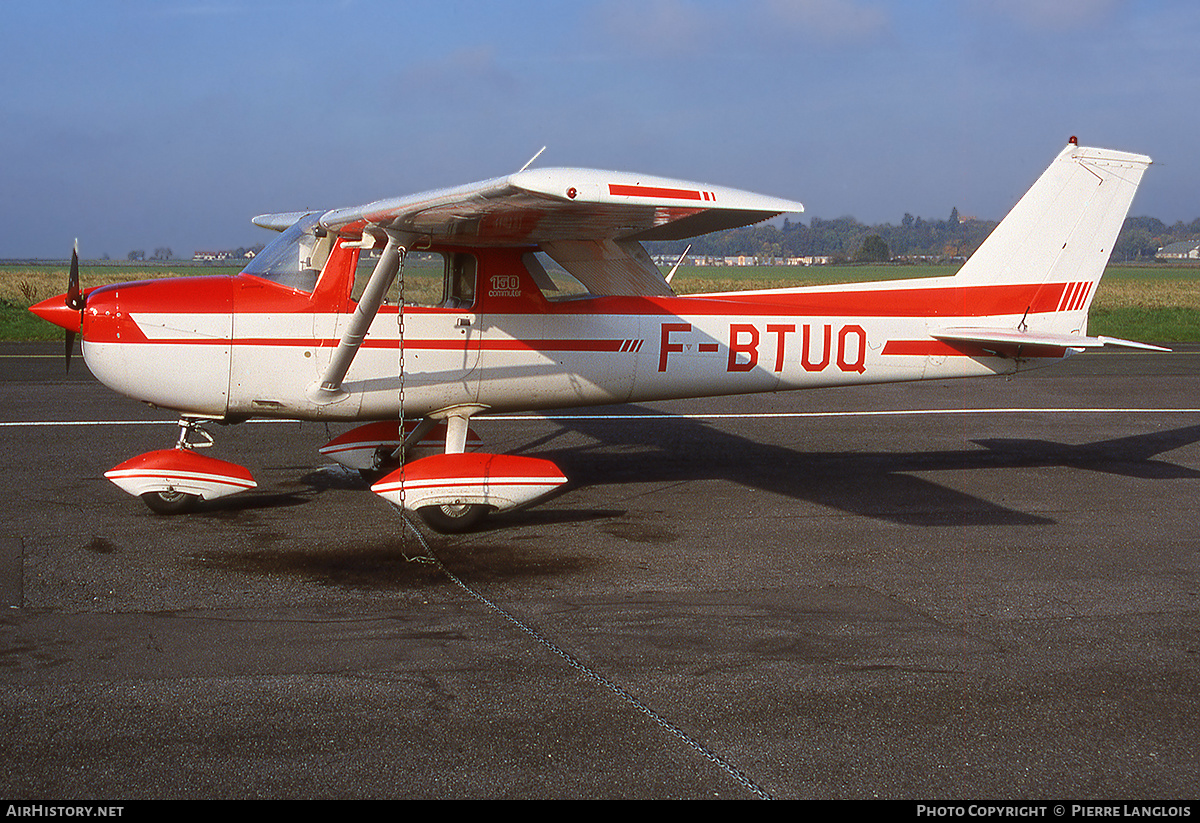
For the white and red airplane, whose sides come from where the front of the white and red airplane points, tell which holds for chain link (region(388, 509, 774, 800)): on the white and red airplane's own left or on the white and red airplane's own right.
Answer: on the white and red airplane's own left

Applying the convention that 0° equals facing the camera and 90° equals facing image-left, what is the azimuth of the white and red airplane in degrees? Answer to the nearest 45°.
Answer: approximately 90°
